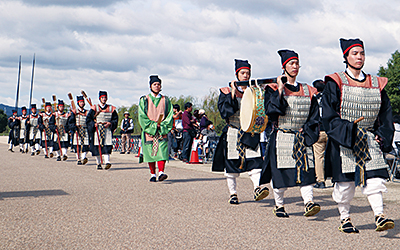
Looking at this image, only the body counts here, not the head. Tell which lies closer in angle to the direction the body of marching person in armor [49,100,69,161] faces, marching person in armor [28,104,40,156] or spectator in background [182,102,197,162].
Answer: the spectator in background

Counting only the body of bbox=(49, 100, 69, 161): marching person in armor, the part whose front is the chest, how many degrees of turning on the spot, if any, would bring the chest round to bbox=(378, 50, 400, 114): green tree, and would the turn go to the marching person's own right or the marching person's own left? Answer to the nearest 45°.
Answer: approximately 135° to the marching person's own left

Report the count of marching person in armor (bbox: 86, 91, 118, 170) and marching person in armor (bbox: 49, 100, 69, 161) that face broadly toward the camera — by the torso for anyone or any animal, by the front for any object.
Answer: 2

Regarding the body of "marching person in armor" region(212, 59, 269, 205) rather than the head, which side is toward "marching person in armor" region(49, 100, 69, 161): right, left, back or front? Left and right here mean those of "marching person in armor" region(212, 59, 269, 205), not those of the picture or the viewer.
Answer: back

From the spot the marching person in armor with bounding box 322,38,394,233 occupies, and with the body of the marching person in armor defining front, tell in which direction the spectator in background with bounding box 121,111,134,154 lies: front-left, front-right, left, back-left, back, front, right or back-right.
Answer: back

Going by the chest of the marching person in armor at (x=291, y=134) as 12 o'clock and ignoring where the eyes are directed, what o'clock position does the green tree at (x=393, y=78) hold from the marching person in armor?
The green tree is roughly at 8 o'clock from the marching person in armor.

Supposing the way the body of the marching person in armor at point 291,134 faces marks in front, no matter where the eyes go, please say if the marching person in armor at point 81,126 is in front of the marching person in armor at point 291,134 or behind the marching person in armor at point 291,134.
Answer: behind

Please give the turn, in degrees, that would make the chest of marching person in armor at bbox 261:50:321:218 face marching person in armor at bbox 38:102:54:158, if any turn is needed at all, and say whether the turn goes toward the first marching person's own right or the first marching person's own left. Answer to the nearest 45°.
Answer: approximately 180°

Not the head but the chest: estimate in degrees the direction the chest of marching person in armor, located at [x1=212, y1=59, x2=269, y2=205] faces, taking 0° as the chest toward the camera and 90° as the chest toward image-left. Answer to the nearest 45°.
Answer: approximately 315°

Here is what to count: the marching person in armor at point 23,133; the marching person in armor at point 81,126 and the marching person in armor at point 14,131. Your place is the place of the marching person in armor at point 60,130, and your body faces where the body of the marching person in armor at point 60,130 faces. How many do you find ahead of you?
1

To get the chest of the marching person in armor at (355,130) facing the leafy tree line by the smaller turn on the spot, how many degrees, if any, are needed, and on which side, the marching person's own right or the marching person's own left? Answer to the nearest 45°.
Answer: approximately 135° to the marching person's own left
